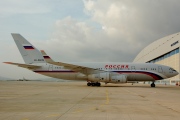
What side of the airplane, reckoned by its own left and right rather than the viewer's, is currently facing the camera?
right
